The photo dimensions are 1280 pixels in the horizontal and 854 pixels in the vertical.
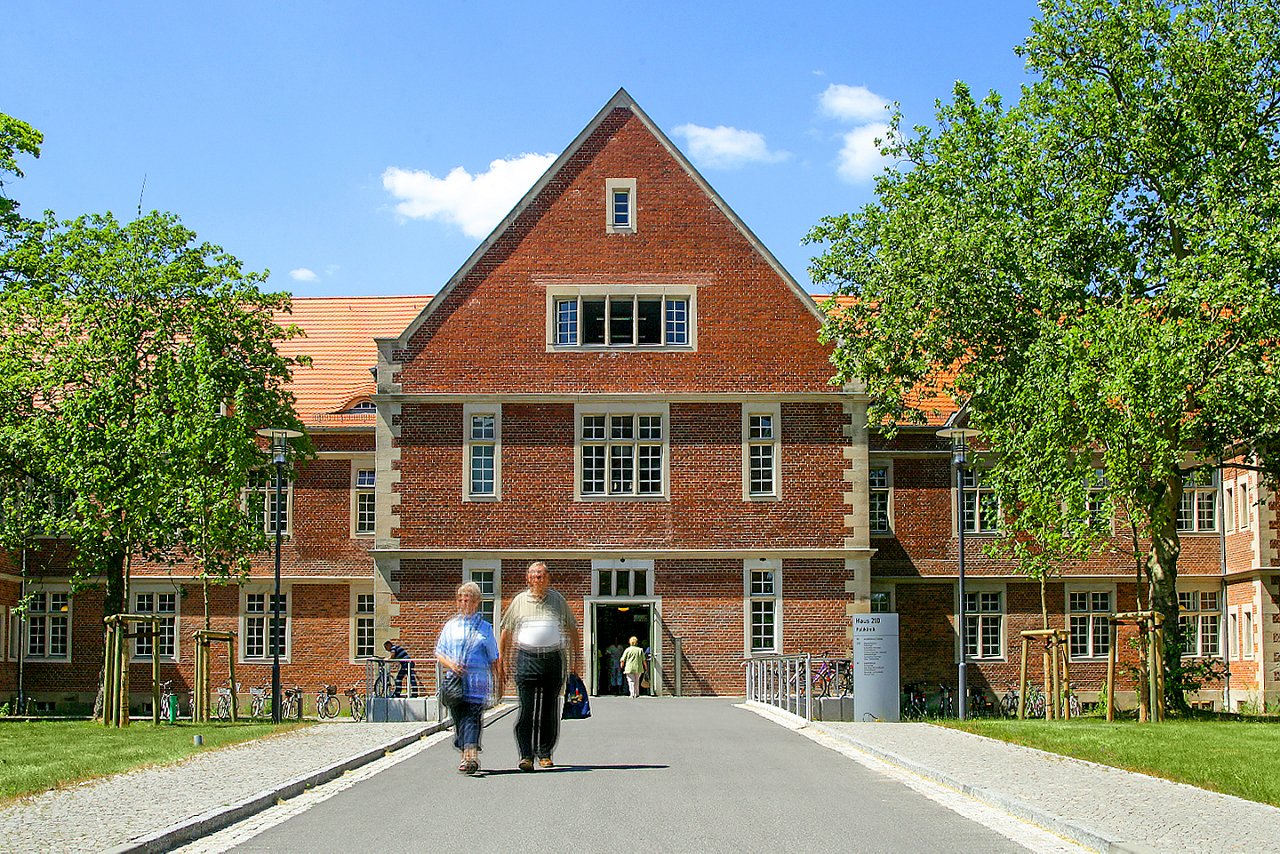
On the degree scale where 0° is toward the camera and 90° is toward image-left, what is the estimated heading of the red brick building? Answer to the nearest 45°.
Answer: approximately 0°

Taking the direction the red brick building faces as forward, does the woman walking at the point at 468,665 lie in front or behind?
in front

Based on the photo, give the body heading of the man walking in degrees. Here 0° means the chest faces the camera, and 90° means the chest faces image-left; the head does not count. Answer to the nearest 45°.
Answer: approximately 0°

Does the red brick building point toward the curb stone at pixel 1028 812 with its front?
yes

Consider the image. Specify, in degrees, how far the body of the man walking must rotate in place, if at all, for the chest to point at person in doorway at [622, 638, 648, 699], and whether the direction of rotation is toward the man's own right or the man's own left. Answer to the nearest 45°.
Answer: approximately 180°

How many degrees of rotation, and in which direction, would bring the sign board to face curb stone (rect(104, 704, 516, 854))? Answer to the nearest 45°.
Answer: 0° — it already faces it

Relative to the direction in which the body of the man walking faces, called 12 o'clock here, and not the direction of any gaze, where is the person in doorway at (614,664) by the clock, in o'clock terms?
The person in doorway is roughly at 6 o'clock from the man walking.

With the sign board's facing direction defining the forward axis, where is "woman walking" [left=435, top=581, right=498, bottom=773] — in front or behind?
in front

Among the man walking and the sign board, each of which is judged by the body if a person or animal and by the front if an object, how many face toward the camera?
2
